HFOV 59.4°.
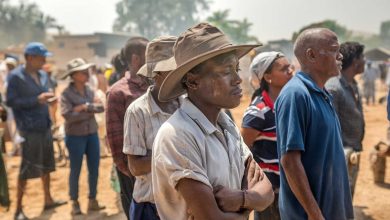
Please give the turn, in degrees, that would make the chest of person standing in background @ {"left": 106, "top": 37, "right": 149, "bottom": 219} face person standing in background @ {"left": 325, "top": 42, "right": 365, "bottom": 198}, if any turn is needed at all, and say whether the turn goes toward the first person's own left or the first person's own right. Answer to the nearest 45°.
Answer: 0° — they already face them

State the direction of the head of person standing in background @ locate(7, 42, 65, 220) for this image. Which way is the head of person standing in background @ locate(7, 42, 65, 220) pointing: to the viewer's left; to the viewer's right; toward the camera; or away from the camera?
to the viewer's right

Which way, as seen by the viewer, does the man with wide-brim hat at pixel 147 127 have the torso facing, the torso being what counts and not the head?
to the viewer's right

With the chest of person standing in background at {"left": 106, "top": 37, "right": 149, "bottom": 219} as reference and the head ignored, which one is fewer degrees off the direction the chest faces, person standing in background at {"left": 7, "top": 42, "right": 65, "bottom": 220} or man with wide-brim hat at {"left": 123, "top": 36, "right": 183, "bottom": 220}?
the man with wide-brim hat

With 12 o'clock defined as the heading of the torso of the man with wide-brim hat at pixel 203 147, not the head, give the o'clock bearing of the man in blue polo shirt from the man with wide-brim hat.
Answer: The man in blue polo shirt is roughly at 9 o'clock from the man with wide-brim hat.
